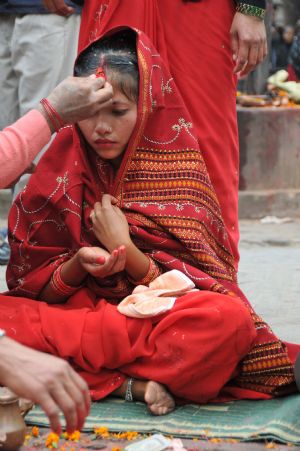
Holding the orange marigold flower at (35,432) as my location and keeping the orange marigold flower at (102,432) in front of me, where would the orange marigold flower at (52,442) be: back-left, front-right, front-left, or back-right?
front-right

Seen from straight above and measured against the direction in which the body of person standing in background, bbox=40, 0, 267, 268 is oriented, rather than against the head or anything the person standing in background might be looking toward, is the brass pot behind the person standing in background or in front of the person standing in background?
in front

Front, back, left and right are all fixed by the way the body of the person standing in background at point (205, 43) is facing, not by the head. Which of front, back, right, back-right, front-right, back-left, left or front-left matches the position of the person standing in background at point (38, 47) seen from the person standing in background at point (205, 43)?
back-right

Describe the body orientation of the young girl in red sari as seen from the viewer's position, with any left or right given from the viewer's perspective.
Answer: facing the viewer and to the left of the viewer

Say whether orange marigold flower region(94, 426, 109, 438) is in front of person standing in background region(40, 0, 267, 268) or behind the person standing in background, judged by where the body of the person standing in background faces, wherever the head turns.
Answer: in front

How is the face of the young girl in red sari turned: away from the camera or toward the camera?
toward the camera
